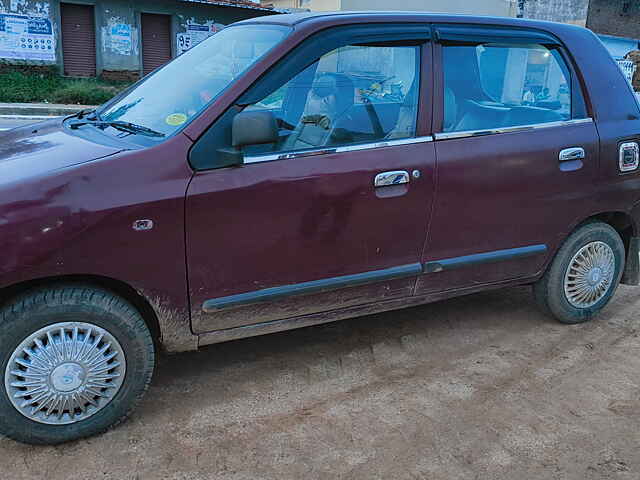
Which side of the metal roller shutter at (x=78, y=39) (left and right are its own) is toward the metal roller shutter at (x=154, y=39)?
left

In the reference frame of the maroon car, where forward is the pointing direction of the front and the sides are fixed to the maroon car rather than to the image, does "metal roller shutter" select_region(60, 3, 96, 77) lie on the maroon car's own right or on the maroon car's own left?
on the maroon car's own right

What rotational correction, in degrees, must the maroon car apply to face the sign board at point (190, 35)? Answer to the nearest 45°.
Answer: approximately 135° to its right

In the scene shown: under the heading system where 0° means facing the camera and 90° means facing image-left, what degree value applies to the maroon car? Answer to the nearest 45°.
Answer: approximately 45°

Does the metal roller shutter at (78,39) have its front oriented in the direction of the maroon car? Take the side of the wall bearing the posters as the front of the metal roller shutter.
yes

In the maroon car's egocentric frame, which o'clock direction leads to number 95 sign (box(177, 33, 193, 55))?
The number 95 sign is roughly at 4 o'clock from the maroon car.

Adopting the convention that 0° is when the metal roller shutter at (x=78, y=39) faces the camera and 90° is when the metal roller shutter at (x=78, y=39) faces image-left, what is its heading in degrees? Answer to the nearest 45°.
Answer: approximately 0°

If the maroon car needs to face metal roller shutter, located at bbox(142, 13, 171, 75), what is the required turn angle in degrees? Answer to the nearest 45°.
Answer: approximately 135° to its right

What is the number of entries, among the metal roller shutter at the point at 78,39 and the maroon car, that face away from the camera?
0

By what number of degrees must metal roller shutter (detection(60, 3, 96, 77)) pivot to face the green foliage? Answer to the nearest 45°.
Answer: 0° — it already faces it
